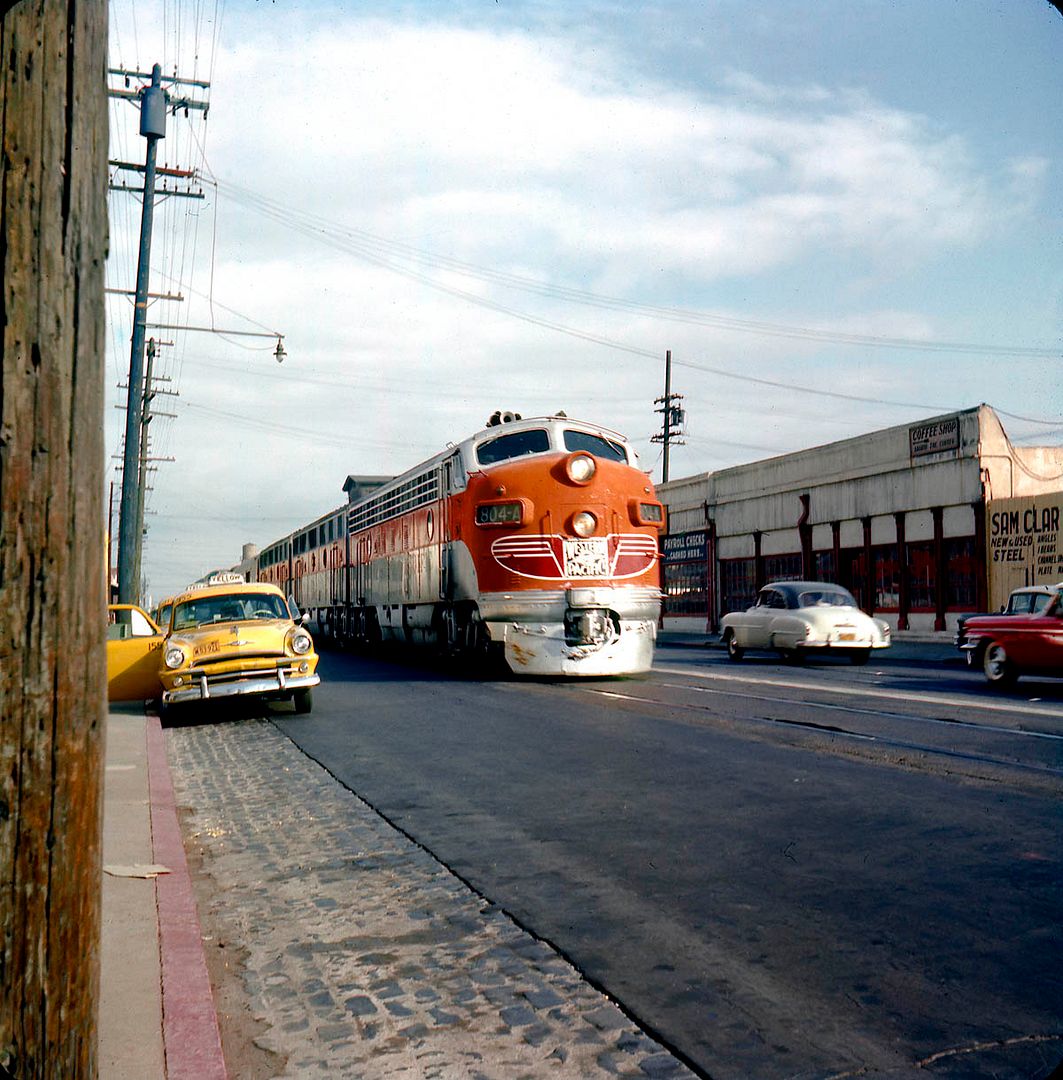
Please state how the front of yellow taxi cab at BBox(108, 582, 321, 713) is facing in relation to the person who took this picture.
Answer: facing the viewer

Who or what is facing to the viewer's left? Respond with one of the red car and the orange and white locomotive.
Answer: the red car

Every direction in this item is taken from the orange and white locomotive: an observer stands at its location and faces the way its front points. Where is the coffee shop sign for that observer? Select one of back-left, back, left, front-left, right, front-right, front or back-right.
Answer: left

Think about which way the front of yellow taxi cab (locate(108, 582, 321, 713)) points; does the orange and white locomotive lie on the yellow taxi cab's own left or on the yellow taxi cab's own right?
on the yellow taxi cab's own left

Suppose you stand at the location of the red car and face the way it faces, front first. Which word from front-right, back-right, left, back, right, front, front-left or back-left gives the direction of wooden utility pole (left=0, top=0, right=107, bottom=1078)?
left

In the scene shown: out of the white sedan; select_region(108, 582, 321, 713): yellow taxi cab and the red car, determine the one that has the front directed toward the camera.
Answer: the yellow taxi cab

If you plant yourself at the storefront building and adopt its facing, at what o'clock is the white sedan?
The white sedan is roughly at 11 o'clock from the storefront building.

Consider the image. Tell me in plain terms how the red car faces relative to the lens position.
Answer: facing to the left of the viewer

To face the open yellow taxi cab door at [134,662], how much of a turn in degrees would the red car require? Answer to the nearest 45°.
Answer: approximately 45° to its left

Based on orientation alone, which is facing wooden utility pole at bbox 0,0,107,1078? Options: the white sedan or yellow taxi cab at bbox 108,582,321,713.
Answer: the yellow taxi cab

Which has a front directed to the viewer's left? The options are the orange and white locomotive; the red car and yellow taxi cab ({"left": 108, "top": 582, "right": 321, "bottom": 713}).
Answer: the red car

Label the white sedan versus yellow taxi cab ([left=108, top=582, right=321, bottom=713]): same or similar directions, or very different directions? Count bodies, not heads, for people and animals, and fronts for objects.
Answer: very different directions

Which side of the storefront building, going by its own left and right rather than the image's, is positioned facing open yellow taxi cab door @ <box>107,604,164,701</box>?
front

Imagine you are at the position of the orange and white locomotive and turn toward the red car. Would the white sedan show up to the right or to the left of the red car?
left

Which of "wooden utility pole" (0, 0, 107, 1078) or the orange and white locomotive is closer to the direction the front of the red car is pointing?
the orange and white locomotive
